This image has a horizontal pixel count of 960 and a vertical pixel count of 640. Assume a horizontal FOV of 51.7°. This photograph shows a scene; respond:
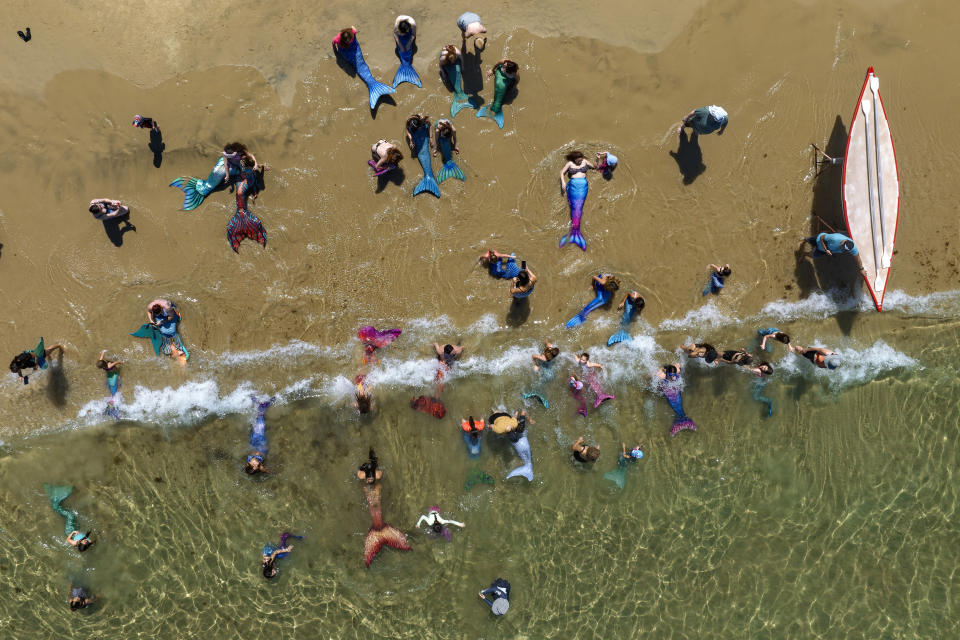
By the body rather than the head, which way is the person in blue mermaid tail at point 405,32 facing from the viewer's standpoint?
toward the camera

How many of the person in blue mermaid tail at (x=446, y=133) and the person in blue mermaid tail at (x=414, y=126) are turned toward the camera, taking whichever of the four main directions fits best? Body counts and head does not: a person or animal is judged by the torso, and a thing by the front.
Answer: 2

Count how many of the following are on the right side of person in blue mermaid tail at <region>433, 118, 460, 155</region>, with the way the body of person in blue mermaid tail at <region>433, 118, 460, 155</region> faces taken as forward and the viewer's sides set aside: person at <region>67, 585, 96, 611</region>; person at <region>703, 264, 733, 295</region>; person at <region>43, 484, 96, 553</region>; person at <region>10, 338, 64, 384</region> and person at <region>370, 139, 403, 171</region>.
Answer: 4

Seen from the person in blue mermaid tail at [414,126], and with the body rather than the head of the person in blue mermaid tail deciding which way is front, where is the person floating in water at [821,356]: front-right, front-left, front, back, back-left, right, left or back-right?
left

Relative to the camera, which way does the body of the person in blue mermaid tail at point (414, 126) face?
toward the camera

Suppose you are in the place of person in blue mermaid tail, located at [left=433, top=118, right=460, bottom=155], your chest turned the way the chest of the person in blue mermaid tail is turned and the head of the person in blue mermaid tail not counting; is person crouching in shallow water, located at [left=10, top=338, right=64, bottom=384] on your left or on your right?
on your right
